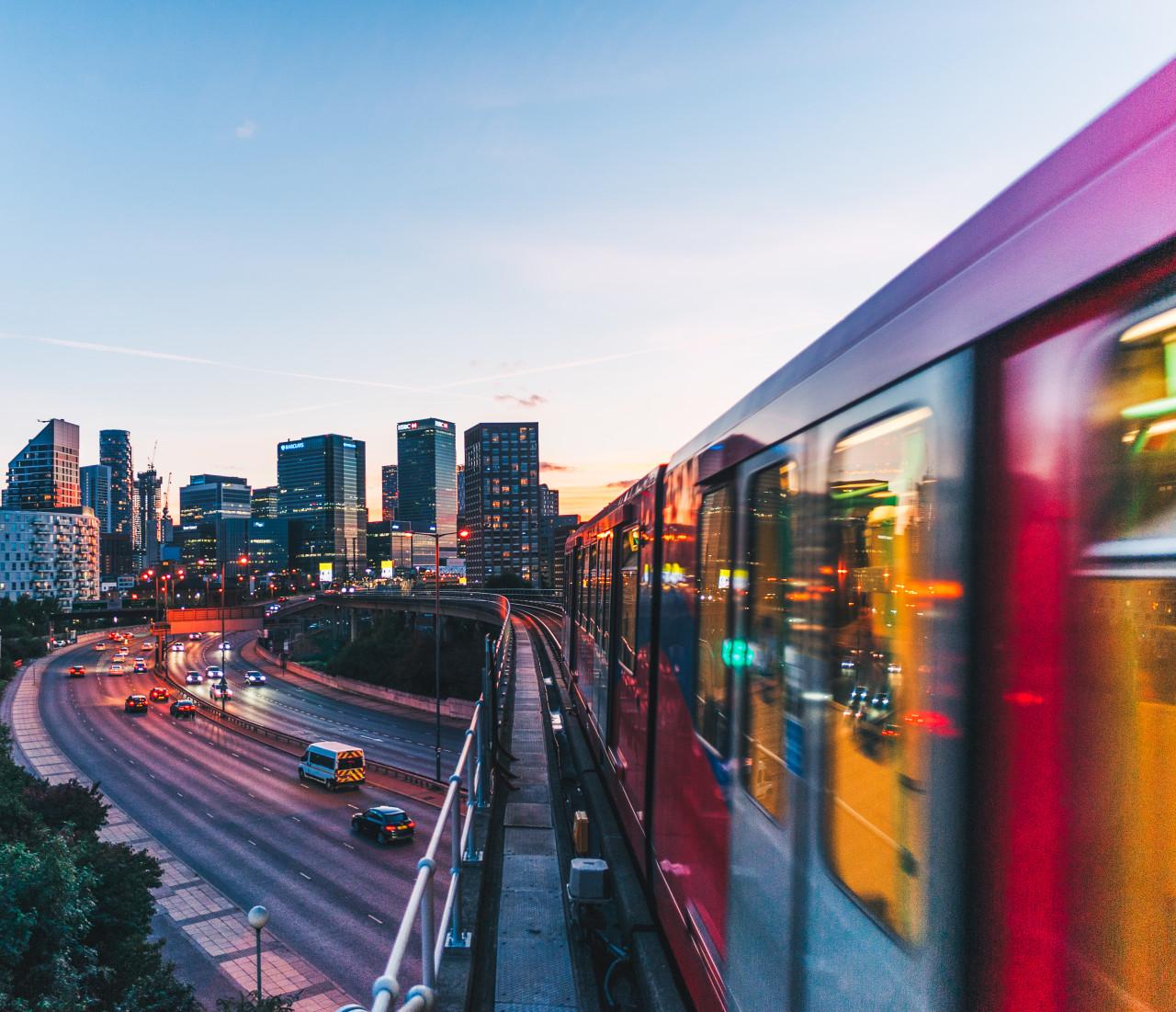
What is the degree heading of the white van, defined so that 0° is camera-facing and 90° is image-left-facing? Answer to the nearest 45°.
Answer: approximately 135°

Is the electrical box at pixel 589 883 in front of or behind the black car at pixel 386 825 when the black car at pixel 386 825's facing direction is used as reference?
behind

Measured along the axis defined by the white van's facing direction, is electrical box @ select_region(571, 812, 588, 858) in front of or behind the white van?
behind

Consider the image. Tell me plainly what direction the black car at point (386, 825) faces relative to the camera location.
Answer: facing away from the viewer and to the left of the viewer

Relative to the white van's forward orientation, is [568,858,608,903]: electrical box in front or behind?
behind
